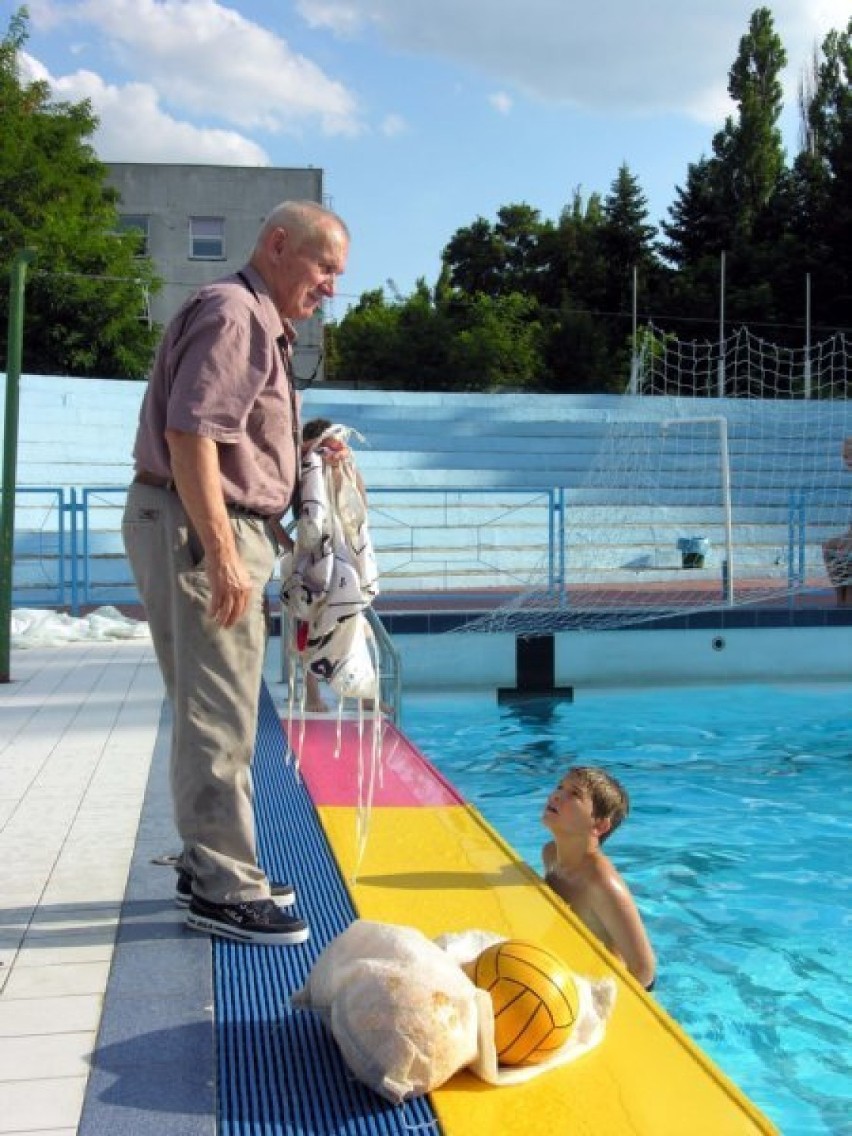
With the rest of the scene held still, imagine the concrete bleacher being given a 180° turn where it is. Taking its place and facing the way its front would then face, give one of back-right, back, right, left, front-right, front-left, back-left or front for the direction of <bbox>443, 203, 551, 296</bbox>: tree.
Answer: front

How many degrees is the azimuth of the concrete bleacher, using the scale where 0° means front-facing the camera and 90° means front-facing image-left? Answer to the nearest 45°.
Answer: approximately 0°

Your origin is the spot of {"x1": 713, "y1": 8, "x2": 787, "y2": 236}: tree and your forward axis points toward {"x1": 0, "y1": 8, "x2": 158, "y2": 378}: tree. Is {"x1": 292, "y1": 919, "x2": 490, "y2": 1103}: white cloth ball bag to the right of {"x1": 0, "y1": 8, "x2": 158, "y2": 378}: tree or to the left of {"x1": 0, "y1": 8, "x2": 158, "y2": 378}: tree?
left

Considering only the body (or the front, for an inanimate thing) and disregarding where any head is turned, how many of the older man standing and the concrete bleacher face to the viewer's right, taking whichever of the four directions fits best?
1

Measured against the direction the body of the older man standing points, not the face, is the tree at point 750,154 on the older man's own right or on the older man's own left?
on the older man's own left

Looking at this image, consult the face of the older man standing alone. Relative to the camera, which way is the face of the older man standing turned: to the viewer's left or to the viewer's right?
to the viewer's right

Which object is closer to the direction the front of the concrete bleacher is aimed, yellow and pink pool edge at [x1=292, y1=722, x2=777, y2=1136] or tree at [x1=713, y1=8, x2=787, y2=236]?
the yellow and pink pool edge

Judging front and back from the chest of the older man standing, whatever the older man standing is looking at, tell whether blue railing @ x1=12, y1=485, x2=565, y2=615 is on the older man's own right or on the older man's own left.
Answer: on the older man's own left

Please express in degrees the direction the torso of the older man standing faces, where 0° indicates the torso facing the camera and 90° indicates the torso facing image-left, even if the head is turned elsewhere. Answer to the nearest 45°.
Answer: approximately 270°

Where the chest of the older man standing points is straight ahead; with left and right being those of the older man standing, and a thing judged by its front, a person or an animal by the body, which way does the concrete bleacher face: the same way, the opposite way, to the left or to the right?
to the right

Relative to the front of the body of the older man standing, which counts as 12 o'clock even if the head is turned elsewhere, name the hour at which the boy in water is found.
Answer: The boy in water is roughly at 11 o'clock from the older man standing.

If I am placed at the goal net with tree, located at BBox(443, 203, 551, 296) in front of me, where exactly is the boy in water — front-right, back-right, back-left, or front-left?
back-left
